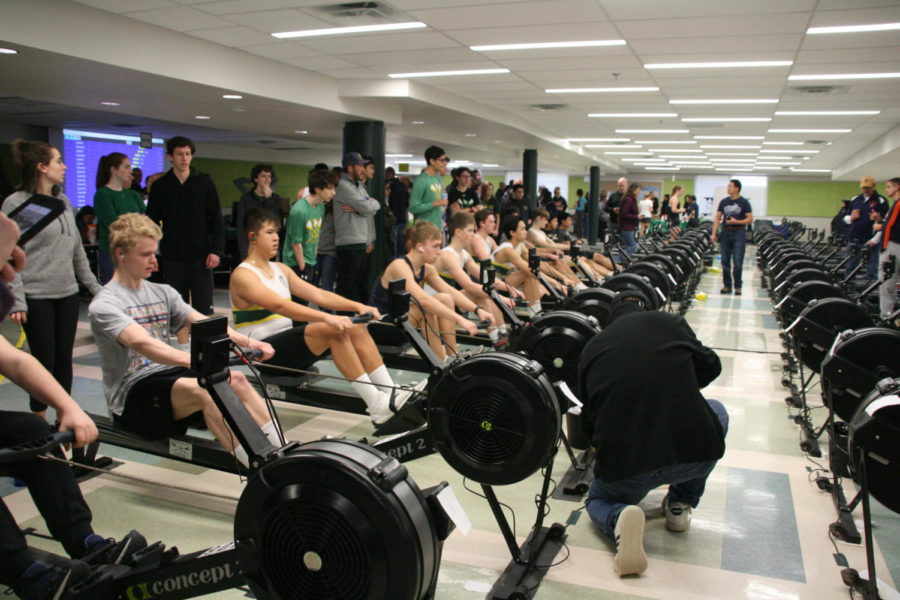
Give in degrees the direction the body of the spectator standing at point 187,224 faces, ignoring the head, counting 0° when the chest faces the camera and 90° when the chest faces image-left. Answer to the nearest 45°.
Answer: approximately 0°

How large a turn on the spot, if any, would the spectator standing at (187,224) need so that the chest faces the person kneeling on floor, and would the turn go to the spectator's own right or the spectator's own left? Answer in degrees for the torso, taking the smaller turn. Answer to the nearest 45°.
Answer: approximately 45° to the spectator's own left

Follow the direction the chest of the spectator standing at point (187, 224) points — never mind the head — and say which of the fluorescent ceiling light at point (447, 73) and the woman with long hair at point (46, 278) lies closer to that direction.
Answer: the woman with long hair

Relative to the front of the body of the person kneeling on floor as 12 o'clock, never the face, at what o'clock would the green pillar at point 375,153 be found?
The green pillar is roughly at 11 o'clock from the person kneeling on floor.

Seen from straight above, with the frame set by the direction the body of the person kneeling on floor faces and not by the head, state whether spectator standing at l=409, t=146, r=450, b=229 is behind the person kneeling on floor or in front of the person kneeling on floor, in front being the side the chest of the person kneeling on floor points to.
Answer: in front

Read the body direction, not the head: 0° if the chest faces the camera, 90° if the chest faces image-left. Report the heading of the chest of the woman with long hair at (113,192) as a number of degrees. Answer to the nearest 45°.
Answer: approximately 315°

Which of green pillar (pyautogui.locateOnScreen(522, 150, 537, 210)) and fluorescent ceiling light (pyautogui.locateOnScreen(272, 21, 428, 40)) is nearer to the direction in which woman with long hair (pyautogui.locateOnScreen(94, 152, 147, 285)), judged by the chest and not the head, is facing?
the fluorescent ceiling light

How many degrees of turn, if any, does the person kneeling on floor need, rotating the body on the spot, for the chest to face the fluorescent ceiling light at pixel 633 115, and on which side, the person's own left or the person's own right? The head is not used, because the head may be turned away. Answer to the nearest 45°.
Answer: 0° — they already face it

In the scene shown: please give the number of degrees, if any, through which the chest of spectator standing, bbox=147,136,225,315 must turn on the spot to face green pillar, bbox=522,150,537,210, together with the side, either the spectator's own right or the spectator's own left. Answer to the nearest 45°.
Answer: approximately 135° to the spectator's own left

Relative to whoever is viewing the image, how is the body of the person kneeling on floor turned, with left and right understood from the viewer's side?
facing away from the viewer

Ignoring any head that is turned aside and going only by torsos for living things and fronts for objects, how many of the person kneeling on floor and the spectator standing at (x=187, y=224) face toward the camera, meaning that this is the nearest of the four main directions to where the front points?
1

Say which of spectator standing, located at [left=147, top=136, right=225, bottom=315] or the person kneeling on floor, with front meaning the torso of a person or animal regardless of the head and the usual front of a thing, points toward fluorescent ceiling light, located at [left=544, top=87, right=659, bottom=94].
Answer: the person kneeling on floor
